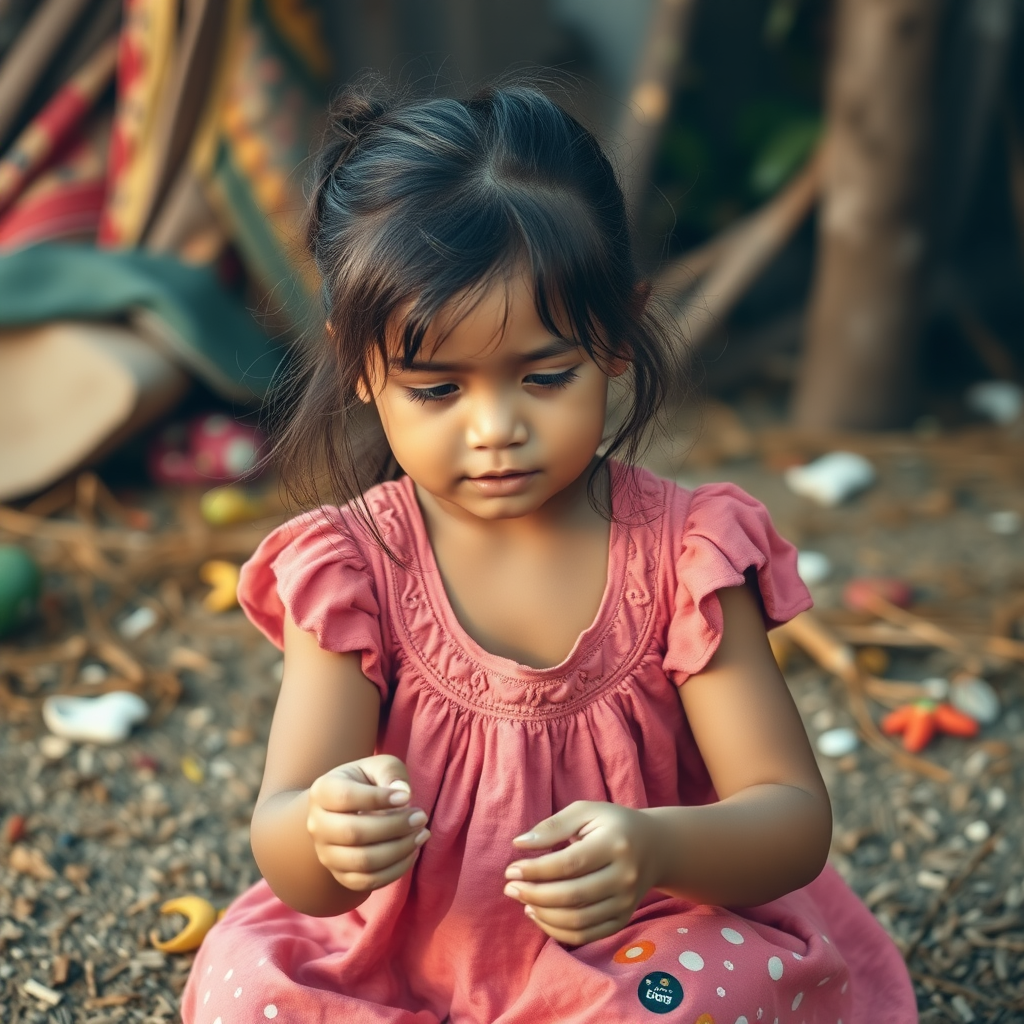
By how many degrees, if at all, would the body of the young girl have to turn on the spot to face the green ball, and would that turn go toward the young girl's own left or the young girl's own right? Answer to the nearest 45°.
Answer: approximately 135° to the young girl's own right

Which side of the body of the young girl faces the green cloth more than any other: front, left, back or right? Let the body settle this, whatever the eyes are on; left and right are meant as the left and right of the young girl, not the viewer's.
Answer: back

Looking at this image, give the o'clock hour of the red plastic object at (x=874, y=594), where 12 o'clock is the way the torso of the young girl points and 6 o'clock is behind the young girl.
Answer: The red plastic object is roughly at 7 o'clock from the young girl.

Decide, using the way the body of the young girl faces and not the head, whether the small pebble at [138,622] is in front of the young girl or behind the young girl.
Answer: behind

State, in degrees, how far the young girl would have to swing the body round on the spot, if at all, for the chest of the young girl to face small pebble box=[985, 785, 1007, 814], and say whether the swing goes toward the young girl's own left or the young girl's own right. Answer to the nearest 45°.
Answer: approximately 135° to the young girl's own left

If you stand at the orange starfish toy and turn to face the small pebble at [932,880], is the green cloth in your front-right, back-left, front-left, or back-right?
back-right

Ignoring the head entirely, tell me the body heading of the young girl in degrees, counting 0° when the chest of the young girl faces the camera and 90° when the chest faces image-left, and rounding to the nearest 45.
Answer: approximately 0°

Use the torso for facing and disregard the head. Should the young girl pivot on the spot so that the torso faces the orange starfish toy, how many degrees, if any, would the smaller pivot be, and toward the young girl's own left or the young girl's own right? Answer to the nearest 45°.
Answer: approximately 135° to the young girl's own left
